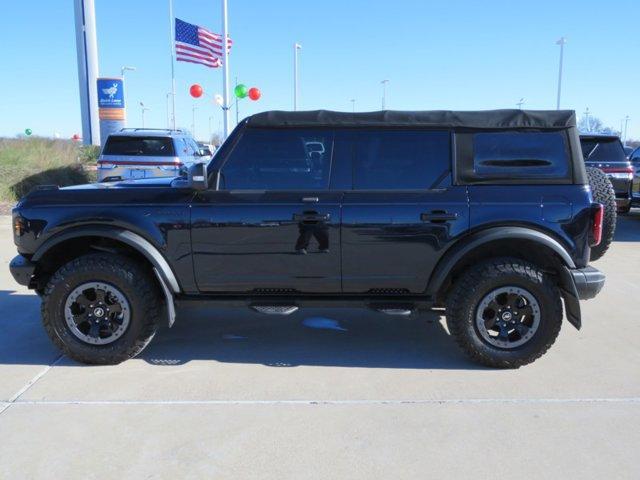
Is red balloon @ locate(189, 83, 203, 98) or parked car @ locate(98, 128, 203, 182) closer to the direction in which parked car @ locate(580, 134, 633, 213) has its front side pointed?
the red balloon

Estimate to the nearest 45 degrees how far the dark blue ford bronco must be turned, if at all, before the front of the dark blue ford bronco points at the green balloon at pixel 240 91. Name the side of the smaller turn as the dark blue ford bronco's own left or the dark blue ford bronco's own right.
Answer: approximately 90° to the dark blue ford bronco's own right

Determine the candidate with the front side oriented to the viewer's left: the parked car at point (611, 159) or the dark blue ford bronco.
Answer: the dark blue ford bronco

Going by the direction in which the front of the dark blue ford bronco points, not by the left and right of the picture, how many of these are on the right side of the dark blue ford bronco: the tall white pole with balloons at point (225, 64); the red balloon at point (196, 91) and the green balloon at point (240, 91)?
3

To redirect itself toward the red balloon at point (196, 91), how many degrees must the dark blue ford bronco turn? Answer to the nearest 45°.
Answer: approximately 90° to its right

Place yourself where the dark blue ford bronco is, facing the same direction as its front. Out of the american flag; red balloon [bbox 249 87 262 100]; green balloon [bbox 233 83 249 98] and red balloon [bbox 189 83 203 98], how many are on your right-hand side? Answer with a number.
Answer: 4

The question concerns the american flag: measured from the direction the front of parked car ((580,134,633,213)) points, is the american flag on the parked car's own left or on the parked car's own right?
on the parked car's own left

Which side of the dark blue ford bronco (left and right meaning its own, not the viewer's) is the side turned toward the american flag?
right

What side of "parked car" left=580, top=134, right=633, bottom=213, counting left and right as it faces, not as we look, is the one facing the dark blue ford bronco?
back

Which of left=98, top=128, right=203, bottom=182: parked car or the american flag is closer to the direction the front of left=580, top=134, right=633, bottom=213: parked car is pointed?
the american flag

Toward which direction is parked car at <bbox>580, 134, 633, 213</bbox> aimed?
away from the camera

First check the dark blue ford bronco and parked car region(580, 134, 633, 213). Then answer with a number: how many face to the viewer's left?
1

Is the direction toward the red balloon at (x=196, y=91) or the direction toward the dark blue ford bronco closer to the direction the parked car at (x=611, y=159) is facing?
the red balloon

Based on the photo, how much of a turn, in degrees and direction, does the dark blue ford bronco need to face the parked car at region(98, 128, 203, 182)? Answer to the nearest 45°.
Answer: approximately 45° to its right

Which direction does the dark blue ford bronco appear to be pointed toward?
to the viewer's left

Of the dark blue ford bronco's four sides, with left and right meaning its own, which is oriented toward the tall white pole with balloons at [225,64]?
right

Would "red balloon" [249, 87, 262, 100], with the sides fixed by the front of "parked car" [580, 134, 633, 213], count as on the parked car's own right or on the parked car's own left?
on the parked car's own left
